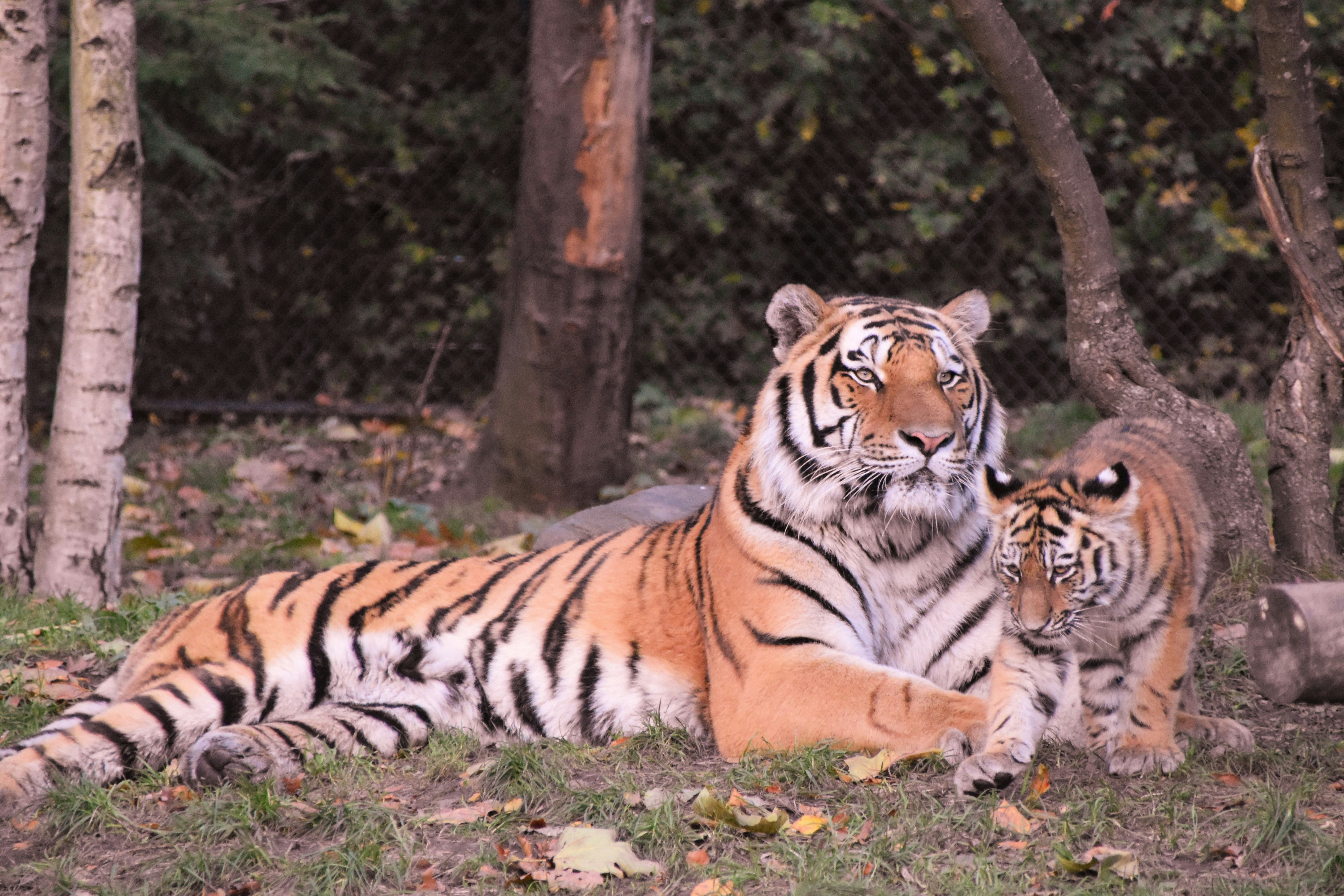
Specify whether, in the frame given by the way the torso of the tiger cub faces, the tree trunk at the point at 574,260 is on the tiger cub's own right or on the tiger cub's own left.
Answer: on the tiger cub's own right

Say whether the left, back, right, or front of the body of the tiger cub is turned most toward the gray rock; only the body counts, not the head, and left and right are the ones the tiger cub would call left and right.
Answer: right

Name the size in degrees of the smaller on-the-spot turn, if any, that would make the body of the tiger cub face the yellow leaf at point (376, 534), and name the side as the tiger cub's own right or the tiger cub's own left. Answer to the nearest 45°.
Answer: approximately 90° to the tiger cub's own right

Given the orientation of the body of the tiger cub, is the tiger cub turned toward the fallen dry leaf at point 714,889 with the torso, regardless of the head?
yes

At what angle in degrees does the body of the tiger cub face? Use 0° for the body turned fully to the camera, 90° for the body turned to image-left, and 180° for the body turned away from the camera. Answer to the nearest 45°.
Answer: approximately 45°

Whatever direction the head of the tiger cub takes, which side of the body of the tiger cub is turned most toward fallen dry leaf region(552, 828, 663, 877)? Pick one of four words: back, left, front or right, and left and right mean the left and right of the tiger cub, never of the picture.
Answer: front

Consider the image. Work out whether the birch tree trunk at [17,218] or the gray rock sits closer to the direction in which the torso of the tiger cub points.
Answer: the birch tree trunk

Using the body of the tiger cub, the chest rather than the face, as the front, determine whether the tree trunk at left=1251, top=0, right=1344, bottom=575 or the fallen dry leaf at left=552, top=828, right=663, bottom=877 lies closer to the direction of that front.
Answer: the fallen dry leaf
